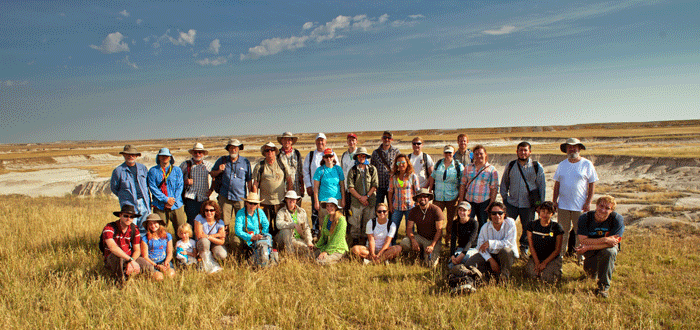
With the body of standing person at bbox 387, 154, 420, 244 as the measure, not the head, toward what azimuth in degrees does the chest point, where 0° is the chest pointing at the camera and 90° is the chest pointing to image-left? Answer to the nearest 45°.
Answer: approximately 0°

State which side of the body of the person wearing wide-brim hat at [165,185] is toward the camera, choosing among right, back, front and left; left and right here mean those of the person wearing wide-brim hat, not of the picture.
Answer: front

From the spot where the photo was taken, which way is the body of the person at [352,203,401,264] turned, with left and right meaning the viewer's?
facing the viewer

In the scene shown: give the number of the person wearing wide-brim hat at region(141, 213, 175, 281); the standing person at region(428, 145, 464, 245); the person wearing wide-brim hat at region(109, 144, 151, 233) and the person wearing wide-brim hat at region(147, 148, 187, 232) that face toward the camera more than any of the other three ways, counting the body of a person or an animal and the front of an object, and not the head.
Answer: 4

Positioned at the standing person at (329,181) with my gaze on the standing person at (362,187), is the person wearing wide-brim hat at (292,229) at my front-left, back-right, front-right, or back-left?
back-right

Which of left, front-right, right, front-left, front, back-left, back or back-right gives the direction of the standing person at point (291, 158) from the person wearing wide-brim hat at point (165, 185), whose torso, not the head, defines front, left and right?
left

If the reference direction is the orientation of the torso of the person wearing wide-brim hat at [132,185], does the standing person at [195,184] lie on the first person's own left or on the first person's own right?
on the first person's own left

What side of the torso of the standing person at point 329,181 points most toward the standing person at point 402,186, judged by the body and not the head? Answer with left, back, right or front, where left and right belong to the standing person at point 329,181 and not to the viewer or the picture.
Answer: left

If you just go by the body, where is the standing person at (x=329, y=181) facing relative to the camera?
toward the camera

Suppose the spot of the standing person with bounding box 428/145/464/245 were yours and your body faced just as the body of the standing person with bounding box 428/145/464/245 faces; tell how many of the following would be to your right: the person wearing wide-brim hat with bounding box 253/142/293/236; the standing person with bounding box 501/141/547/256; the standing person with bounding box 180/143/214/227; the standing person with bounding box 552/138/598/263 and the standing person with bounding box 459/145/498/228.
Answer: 2

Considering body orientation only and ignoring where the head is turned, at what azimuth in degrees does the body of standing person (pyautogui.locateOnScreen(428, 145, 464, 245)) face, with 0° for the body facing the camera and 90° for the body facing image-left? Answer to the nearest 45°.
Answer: approximately 0°

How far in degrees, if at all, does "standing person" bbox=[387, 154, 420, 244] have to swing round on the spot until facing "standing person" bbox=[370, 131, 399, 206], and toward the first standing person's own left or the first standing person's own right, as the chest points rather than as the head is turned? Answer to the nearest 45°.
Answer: approximately 135° to the first standing person's own right
